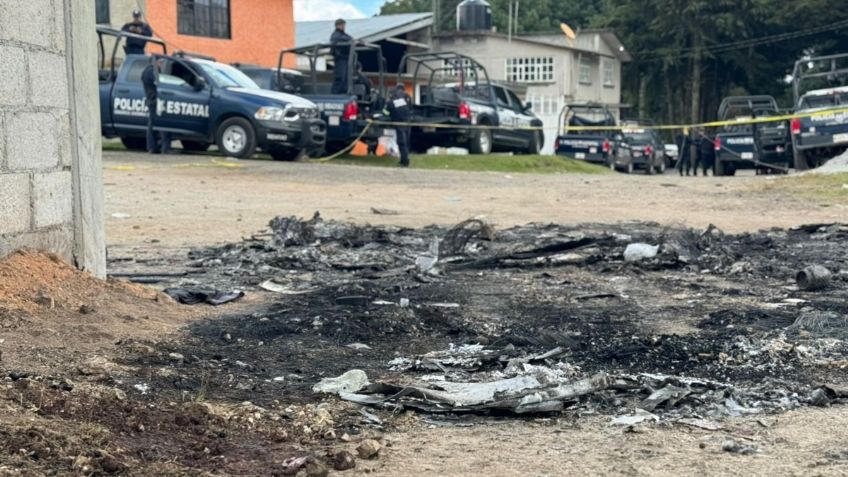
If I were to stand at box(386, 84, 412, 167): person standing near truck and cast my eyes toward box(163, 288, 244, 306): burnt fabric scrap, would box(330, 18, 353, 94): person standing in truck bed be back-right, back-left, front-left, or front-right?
back-right

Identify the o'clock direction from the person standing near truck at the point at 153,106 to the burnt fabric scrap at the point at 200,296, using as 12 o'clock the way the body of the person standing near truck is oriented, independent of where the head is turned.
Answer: The burnt fabric scrap is roughly at 3 o'clock from the person standing near truck.

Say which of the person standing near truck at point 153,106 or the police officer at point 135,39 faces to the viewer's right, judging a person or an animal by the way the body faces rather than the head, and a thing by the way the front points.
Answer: the person standing near truck

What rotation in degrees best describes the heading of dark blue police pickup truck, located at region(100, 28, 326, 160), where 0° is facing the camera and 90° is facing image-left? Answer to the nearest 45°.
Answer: approximately 315°

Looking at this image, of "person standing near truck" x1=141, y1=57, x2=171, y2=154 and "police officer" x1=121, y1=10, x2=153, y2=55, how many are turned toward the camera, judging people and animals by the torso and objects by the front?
1

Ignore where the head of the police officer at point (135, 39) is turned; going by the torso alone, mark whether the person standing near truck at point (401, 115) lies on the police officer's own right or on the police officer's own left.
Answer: on the police officer's own left

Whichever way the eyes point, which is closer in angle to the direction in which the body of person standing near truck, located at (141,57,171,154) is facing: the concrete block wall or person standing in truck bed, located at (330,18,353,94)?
the person standing in truck bed

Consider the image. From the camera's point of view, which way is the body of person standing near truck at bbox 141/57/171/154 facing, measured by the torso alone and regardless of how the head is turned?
to the viewer's right
